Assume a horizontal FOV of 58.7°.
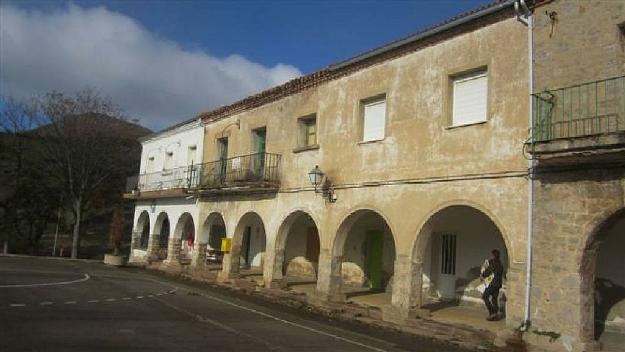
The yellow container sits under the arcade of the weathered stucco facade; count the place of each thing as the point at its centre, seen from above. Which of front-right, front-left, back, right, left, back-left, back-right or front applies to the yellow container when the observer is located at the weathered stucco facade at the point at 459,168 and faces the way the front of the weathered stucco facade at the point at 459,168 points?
right

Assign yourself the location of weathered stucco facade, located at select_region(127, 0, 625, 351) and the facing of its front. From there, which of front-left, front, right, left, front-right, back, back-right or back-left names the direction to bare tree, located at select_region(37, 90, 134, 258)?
right

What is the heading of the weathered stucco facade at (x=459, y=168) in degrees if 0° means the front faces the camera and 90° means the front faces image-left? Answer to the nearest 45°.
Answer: approximately 45°
